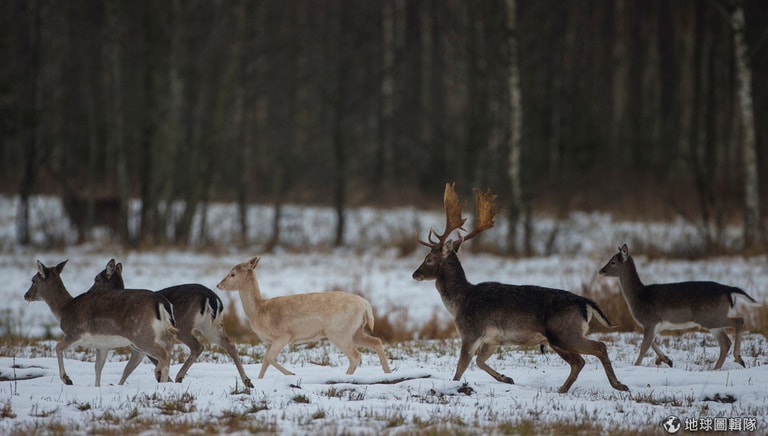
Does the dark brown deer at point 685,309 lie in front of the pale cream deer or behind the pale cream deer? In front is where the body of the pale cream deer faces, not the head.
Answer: behind

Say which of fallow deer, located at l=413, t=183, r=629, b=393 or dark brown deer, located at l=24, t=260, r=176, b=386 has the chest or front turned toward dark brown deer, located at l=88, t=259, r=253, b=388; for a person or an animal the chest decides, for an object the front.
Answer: the fallow deer

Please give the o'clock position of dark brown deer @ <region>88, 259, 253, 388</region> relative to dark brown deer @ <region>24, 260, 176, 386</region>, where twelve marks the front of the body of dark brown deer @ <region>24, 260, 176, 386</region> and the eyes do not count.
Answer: dark brown deer @ <region>88, 259, 253, 388</region> is roughly at 5 o'clock from dark brown deer @ <region>24, 260, 176, 386</region>.

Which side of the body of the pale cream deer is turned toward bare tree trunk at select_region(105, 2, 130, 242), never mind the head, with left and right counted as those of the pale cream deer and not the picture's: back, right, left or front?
right

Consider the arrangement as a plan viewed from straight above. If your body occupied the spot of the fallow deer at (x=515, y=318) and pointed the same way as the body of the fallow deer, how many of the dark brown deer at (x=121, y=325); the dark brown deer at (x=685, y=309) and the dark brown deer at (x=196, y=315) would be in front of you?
2

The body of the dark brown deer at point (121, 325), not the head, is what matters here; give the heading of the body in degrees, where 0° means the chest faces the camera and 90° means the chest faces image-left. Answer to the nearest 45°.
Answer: approximately 90°

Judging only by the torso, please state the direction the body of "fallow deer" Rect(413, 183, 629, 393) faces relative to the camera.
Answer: to the viewer's left

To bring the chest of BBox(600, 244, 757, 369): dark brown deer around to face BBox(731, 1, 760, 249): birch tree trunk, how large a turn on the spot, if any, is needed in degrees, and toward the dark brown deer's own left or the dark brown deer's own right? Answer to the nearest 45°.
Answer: approximately 90° to the dark brown deer's own right

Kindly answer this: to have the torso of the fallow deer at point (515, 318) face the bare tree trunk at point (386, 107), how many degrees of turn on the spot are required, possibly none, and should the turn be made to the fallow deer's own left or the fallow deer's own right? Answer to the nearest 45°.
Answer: approximately 90° to the fallow deer's own right

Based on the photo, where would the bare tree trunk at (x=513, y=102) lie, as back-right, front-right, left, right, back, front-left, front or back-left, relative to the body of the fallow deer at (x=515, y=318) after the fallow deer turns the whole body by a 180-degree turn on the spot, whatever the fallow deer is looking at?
left

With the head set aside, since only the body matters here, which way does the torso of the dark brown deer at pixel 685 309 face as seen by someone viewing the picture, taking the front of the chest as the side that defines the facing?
to the viewer's left

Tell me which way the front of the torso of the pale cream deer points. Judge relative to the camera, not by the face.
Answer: to the viewer's left

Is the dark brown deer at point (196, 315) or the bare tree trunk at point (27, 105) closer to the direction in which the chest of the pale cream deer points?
the dark brown deer

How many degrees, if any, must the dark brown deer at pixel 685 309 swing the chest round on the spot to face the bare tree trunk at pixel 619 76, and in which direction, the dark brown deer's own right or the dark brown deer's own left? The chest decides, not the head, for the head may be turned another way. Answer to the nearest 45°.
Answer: approximately 90° to the dark brown deer's own right

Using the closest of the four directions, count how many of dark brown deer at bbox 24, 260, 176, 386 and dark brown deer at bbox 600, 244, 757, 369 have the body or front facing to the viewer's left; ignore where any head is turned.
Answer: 2
